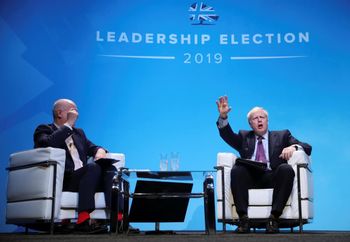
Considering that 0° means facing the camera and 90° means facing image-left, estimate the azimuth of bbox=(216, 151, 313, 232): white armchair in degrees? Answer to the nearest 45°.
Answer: approximately 0°

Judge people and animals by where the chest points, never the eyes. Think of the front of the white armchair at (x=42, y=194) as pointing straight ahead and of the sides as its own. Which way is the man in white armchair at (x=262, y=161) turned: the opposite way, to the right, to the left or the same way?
to the right

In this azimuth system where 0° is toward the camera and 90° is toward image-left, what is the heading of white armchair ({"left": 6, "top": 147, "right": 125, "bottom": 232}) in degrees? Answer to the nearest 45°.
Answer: approximately 315°

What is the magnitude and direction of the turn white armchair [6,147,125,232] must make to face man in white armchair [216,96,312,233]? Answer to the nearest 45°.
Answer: approximately 45° to its left

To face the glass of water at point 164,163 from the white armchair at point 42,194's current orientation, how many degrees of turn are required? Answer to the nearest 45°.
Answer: approximately 45° to its left
